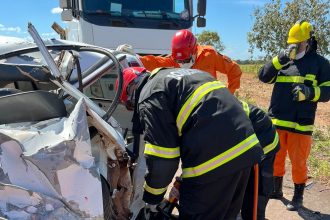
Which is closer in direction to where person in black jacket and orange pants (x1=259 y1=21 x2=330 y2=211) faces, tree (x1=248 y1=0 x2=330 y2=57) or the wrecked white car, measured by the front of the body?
the wrecked white car

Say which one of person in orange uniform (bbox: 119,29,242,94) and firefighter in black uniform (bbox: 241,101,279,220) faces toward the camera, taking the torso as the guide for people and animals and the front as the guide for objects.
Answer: the person in orange uniform

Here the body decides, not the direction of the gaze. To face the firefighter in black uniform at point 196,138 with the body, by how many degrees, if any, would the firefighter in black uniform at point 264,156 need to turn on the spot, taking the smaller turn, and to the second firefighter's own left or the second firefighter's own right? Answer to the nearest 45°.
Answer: approximately 45° to the second firefighter's own left

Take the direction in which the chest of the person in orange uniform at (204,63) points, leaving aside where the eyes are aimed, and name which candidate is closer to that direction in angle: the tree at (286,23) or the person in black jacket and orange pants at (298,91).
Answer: the person in black jacket and orange pants

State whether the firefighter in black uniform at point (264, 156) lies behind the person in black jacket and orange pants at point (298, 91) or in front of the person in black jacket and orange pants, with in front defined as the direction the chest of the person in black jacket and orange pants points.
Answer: in front

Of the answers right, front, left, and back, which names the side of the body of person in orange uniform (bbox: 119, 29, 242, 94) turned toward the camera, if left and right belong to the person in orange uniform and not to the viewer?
front

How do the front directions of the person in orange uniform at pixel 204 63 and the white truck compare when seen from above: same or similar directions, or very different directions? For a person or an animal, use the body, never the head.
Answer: same or similar directions

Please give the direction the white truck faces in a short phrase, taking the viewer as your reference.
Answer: facing the viewer

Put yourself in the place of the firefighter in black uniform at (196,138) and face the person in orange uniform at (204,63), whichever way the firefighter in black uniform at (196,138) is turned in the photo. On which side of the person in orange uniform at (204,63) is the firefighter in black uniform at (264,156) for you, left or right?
right

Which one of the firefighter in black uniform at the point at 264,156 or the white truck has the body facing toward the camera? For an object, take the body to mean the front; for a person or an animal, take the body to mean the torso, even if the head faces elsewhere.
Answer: the white truck

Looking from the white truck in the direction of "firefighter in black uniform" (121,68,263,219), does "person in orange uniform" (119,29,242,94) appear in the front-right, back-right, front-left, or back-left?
front-left

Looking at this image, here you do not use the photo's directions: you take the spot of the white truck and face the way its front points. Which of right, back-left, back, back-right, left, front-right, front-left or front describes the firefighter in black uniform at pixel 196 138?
front

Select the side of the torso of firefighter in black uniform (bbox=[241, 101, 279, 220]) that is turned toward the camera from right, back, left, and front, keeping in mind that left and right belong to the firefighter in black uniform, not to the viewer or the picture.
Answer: left

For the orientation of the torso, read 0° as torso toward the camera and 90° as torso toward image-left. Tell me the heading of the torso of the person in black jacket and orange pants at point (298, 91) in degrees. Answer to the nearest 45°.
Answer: approximately 45°

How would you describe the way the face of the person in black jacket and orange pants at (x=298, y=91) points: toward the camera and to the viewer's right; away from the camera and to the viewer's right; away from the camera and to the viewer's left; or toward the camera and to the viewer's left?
toward the camera and to the viewer's left

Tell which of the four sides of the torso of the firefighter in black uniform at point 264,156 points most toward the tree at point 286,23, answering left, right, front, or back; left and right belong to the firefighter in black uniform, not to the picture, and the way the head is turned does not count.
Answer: right

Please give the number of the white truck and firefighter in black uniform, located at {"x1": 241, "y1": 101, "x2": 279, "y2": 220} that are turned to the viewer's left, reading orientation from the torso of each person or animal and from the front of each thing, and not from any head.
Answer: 1
